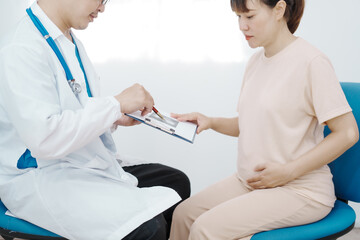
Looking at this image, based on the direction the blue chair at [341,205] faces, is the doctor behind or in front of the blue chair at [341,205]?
in front

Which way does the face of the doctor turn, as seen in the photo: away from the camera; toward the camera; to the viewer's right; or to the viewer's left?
to the viewer's right

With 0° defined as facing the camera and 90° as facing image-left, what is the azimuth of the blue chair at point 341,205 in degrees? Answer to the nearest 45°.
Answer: approximately 45°
